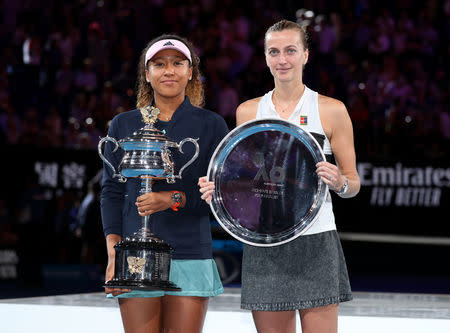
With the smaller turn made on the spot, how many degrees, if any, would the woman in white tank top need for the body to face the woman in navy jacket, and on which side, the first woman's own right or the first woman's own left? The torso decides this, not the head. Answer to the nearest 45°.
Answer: approximately 90° to the first woman's own right

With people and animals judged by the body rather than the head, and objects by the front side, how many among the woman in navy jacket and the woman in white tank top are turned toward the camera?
2

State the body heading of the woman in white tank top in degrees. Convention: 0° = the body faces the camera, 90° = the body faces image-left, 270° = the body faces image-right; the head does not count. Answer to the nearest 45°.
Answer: approximately 0°

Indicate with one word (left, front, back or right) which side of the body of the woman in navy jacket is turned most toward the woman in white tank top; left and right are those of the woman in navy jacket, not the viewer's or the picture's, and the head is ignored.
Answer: left
